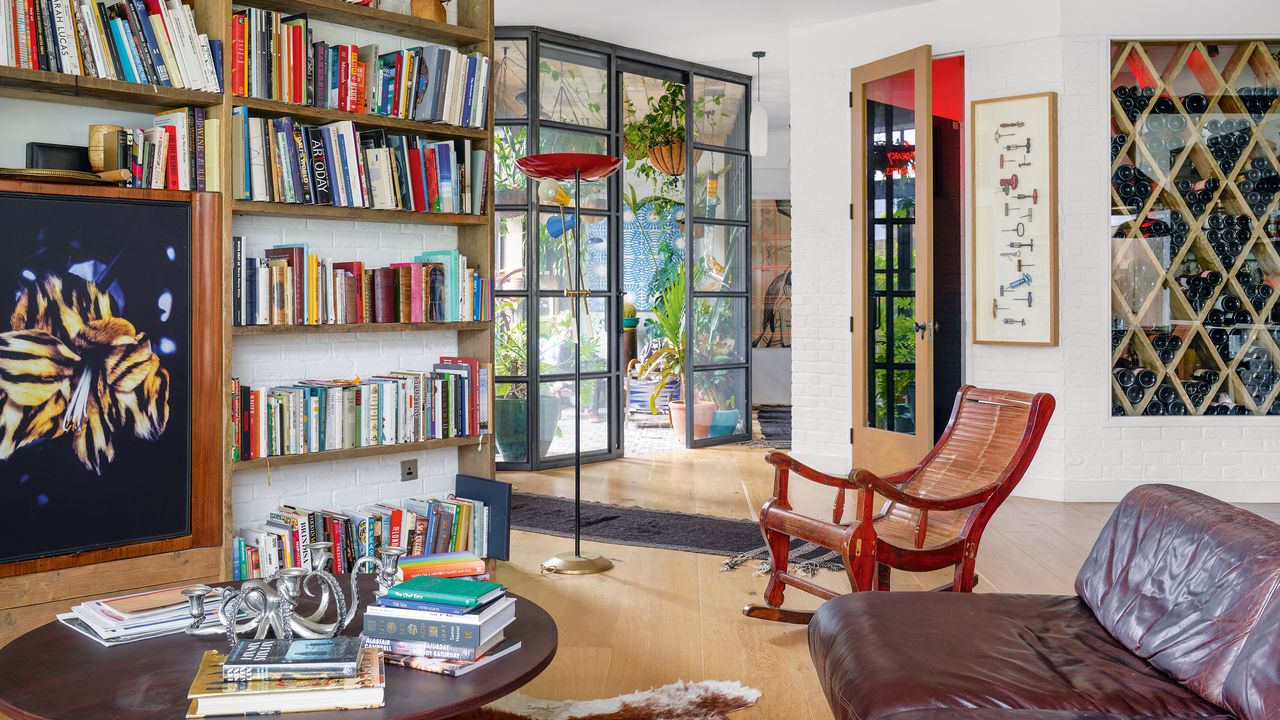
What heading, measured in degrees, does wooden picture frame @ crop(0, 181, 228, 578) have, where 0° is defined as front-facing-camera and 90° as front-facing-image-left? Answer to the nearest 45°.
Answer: approximately 315°

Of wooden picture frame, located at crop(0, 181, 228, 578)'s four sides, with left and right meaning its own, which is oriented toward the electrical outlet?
left

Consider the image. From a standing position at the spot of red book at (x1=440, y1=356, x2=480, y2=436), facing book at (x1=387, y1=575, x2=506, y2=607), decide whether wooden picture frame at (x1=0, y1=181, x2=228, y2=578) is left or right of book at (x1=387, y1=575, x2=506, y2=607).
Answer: right

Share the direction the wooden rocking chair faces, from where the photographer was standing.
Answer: facing the viewer and to the left of the viewer

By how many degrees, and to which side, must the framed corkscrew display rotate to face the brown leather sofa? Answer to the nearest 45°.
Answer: approximately 45° to its left

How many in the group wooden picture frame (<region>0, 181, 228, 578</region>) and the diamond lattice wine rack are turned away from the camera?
0

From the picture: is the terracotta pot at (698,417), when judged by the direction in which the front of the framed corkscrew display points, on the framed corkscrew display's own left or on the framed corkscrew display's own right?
on the framed corkscrew display's own right

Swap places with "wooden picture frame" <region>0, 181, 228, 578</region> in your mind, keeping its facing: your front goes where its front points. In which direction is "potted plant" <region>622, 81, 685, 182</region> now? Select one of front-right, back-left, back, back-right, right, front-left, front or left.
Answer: left

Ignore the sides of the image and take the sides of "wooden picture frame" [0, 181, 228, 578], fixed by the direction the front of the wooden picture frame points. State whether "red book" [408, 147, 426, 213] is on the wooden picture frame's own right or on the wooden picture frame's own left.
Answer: on the wooden picture frame's own left

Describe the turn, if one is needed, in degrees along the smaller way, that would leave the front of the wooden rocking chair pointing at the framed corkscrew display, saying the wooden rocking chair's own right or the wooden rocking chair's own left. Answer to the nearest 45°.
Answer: approximately 135° to the wooden rocking chair's own right

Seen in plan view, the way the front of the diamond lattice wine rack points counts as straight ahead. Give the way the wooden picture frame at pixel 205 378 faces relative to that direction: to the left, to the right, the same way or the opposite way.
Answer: to the left

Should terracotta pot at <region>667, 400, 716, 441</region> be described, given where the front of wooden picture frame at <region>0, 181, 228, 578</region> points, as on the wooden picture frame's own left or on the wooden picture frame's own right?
on the wooden picture frame's own left

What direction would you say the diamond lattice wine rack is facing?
toward the camera

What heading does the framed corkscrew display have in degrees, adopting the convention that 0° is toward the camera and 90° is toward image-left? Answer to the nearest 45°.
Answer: approximately 45°
